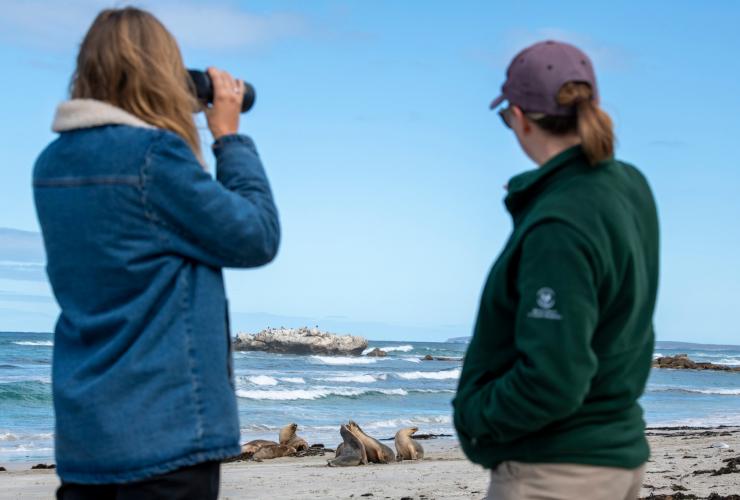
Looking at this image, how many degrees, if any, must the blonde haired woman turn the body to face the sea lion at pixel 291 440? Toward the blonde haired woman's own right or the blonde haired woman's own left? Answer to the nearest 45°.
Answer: approximately 45° to the blonde haired woman's own left

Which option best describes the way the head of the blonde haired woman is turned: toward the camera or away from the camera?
away from the camera

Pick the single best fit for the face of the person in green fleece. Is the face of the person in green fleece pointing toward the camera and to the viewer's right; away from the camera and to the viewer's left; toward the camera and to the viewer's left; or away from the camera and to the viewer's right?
away from the camera and to the viewer's left

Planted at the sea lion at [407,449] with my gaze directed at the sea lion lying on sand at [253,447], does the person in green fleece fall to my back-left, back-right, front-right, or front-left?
back-left

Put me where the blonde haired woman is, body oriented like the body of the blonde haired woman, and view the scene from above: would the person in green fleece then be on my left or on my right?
on my right

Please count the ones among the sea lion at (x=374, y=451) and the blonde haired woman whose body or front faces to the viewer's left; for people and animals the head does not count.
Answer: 1

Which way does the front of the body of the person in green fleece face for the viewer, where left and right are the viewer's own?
facing away from the viewer and to the left of the viewer

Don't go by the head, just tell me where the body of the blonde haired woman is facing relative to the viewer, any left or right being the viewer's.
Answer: facing away from the viewer and to the right of the viewer

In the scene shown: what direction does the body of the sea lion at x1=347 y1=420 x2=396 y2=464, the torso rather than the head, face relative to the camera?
to the viewer's left
